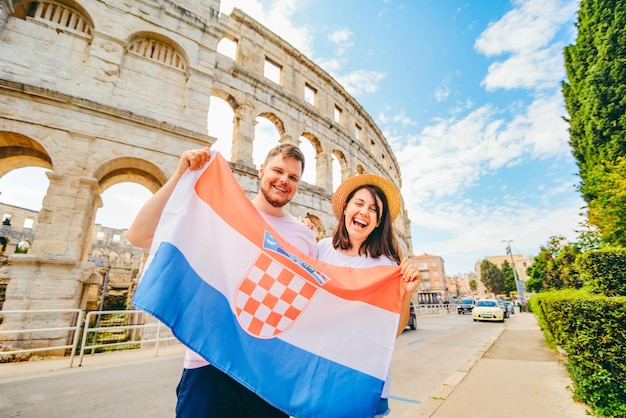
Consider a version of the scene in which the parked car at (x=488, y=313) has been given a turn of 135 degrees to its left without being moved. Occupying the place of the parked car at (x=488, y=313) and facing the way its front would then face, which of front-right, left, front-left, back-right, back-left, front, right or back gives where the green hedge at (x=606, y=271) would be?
back-right

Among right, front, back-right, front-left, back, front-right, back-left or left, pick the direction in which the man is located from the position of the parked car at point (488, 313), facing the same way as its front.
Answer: front

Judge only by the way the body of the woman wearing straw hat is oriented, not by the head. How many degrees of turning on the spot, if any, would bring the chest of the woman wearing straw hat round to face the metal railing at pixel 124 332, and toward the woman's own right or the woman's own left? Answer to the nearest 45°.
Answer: approximately 135° to the woman's own right

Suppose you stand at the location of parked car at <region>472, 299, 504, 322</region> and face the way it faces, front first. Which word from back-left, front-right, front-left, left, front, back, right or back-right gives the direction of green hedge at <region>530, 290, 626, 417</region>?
front

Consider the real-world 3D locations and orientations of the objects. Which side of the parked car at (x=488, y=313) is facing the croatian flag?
front

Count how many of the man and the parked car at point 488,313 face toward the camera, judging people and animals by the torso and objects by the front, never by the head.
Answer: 2

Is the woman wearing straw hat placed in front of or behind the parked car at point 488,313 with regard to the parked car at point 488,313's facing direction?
in front

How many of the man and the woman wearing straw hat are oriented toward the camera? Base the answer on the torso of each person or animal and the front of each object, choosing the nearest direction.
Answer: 2

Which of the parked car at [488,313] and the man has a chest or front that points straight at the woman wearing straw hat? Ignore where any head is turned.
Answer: the parked car

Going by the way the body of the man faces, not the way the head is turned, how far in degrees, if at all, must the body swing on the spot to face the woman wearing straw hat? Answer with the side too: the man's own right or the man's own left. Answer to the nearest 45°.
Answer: approximately 90° to the man's own left

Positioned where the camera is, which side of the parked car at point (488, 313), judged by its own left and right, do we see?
front

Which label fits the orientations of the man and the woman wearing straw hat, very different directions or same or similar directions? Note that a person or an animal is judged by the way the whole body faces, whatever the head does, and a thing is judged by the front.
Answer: same or similar directions

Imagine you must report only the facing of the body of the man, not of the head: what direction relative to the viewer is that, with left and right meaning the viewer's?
facing the viewer

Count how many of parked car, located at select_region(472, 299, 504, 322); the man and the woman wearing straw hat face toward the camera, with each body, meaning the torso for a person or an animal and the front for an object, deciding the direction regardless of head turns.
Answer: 3

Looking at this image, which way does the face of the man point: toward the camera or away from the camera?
toward the camera
